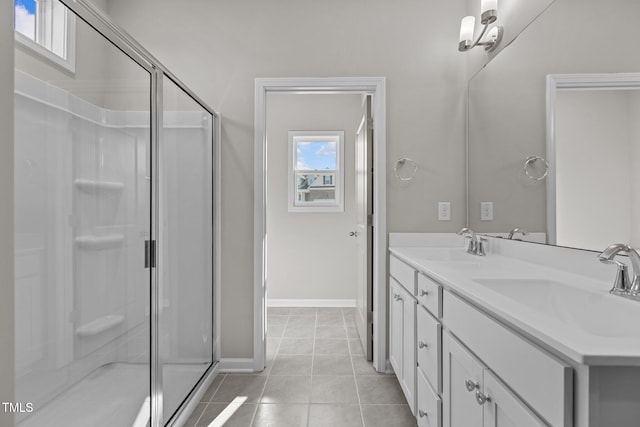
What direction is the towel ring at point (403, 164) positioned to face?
toward the camera

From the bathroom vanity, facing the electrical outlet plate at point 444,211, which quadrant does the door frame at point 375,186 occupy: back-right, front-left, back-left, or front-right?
front-left

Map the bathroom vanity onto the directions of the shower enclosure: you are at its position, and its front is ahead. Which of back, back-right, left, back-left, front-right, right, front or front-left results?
front

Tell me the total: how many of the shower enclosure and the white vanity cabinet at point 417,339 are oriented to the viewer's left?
1

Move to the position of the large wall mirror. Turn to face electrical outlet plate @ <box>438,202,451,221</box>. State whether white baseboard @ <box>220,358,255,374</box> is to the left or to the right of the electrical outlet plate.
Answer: left

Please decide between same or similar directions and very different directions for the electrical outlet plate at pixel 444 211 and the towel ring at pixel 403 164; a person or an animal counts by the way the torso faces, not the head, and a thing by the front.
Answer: same or similar directions

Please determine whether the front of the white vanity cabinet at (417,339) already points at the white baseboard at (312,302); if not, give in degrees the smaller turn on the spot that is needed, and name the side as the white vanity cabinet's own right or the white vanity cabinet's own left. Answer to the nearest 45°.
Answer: approximately 45° to the white vanity cabinet's own right

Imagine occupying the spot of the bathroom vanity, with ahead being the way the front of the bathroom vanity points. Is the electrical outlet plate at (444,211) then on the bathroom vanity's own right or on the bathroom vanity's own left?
on the bathroom vanity's own right

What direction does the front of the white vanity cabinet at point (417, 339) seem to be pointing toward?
to the viewer's left

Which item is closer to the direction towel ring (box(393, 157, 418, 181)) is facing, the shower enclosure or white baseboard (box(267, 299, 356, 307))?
the shower enclosure

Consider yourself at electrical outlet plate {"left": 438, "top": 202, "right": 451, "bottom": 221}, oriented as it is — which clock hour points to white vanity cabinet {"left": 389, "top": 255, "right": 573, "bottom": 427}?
The white vanity cabinet is roughly at 12 o'clock from the electrical outlet plate.

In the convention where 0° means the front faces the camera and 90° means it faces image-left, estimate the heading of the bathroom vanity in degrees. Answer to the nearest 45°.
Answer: approximately 45°

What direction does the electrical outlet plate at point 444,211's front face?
toward the camera

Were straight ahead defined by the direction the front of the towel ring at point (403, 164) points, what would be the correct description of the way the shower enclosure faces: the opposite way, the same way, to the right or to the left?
to the left

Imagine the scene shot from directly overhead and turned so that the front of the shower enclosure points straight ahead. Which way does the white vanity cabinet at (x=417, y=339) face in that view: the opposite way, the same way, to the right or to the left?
the opposite way
